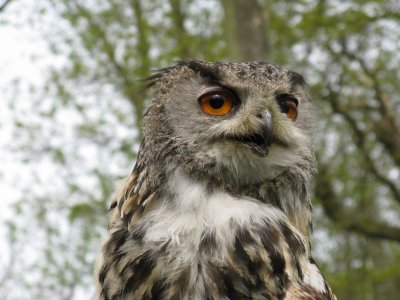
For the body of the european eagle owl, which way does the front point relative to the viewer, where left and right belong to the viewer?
facing the viewer and to the right of the viewer
